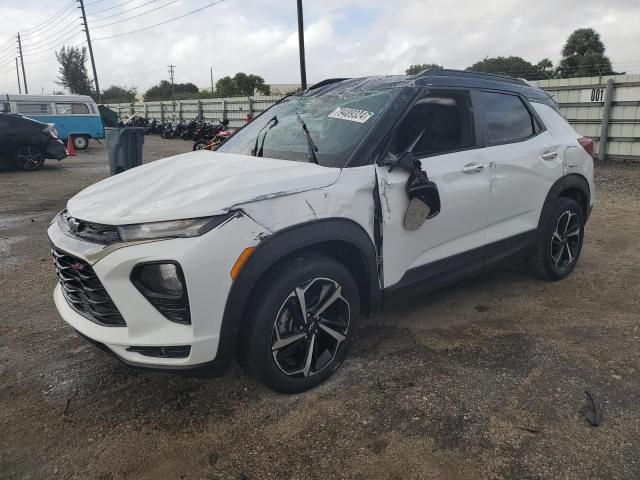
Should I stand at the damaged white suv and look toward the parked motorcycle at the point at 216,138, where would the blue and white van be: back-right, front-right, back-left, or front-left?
front-left

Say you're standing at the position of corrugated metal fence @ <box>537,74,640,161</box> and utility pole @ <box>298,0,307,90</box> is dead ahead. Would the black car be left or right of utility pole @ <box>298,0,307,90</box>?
left

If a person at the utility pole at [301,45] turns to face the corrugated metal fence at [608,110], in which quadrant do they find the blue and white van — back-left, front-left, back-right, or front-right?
back-right

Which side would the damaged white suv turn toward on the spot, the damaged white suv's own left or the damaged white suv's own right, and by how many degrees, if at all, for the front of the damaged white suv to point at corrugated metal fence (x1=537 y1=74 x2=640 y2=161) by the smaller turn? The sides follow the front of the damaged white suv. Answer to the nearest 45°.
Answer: approximately 180°

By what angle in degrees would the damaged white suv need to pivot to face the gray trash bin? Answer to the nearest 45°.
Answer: approximately 90° to its right

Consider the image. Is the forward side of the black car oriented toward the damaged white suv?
no
